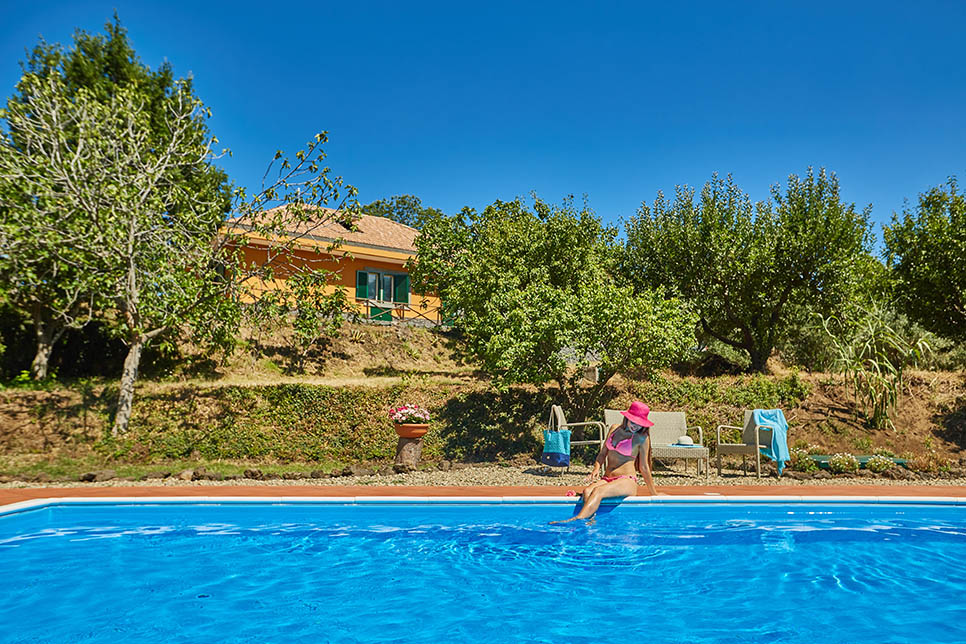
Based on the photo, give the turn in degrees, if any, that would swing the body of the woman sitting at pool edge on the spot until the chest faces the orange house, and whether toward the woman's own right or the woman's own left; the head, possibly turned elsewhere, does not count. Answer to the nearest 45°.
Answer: approximately 90° to the woman's own right

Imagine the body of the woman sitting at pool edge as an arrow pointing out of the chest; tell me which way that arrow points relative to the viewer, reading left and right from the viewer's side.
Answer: facing the viewer and to the left of the viewer

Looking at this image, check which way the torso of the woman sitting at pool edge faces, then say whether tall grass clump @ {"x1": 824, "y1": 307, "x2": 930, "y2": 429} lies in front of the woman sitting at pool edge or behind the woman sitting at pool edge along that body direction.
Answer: behind

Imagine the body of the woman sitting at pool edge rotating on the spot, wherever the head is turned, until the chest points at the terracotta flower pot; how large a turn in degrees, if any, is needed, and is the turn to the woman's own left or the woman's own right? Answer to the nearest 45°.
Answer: approximately 90° to the woman's own right

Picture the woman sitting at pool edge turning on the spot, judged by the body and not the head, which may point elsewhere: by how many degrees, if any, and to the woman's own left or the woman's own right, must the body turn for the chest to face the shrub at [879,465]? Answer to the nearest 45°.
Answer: approximately 180°

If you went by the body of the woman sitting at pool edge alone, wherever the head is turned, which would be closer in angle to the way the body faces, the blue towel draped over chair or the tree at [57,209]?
the tree

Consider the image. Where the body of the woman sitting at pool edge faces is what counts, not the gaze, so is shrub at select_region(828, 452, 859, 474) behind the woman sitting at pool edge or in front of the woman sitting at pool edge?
behind

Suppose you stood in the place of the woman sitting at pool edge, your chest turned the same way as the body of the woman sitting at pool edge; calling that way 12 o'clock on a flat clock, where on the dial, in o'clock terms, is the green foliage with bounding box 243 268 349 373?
The green foliage is roughly at 3 o'clock from the woman sitting at pool edge.

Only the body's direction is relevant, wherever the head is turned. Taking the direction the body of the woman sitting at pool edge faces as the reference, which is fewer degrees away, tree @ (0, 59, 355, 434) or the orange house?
the tree

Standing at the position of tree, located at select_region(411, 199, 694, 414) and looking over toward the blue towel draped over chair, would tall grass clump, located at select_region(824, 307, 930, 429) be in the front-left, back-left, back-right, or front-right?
front-left

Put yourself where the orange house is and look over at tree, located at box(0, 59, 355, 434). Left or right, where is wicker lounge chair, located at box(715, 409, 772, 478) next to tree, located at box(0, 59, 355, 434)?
left

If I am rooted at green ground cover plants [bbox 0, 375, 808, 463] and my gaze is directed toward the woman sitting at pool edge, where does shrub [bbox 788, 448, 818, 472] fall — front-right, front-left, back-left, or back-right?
front-left

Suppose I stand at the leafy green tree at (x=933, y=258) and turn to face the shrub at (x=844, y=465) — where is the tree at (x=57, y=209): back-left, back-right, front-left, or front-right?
front-right

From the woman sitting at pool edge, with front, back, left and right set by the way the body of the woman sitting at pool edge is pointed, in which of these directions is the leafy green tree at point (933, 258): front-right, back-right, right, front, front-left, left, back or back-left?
back
